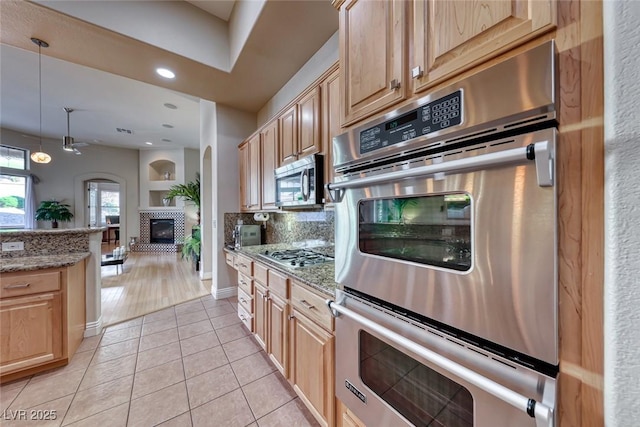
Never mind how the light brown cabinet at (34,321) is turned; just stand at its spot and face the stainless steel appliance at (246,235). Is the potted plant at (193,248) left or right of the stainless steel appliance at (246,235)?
left

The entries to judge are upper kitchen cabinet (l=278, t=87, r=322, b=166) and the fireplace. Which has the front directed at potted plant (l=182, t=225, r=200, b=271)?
the fireplace

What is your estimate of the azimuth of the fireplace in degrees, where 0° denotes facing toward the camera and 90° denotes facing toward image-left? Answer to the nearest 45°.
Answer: approximately 0°

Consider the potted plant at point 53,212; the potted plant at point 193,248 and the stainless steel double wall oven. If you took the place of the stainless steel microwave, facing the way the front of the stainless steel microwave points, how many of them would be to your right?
2

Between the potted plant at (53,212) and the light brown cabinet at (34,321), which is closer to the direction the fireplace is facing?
the light brown cabinet

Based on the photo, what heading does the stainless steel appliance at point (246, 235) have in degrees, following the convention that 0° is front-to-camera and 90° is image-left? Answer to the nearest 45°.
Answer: approximately 45°

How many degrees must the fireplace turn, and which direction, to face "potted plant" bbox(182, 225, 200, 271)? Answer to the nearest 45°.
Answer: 0° — it already faces it

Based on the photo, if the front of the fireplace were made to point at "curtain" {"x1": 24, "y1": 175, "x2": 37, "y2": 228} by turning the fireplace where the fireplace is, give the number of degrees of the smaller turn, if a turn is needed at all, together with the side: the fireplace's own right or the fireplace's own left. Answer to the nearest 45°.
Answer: approximately 90° to the fireplace's own right

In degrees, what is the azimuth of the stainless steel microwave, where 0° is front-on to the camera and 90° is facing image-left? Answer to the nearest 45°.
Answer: approximately 45°

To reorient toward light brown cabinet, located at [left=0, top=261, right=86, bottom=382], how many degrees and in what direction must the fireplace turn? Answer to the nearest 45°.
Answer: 0° — it already faces it

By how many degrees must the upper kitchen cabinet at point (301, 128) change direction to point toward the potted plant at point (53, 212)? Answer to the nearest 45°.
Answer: approximately 90° to its right

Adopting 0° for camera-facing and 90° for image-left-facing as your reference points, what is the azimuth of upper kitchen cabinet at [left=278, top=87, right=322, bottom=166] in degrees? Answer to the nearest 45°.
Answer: approximately 45°
